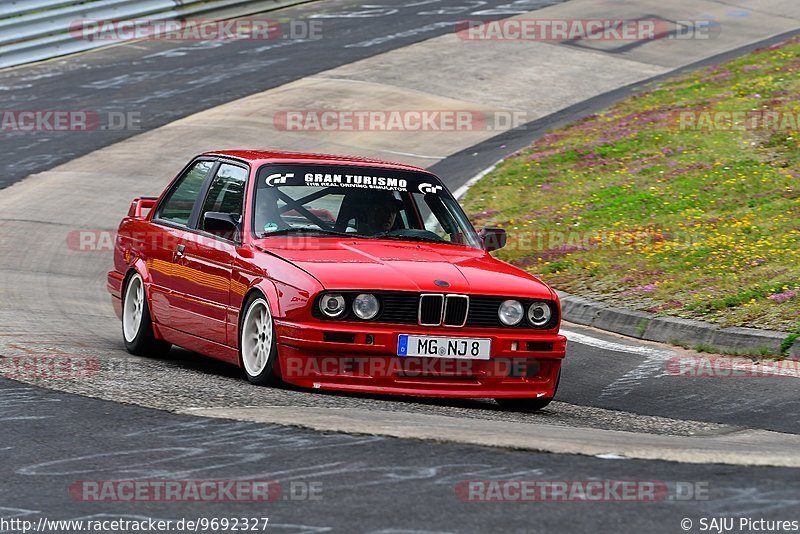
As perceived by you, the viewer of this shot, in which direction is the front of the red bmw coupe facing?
facing the viewer and to the right of the viewer

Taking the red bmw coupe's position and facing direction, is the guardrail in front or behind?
behind

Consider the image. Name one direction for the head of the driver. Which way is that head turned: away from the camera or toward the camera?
toward the camera
